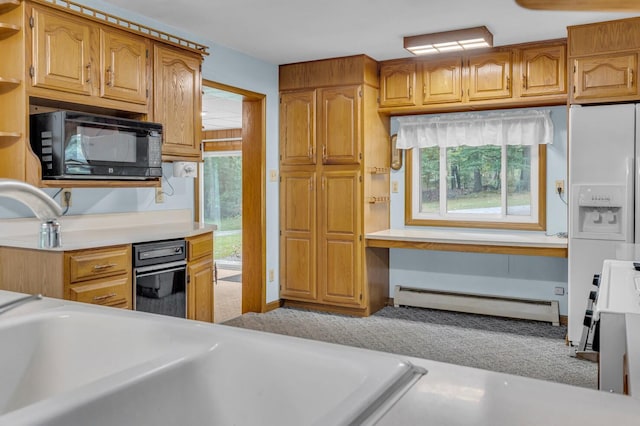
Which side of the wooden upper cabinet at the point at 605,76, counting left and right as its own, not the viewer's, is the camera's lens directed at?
front

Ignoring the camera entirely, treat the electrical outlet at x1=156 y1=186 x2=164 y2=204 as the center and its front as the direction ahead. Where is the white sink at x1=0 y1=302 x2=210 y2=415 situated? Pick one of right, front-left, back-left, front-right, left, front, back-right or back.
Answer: front-right

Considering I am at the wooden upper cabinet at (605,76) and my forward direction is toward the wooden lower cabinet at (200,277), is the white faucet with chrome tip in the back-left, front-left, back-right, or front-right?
front-left

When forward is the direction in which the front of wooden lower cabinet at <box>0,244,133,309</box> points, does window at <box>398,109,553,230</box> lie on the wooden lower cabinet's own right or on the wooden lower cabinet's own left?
on the wooden lower cabinet's own left

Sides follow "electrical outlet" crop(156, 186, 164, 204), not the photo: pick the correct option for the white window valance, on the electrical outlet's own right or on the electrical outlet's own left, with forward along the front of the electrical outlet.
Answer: on the electrical outlet's own left

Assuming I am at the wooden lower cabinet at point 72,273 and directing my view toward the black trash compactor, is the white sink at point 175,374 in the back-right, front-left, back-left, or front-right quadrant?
back-right

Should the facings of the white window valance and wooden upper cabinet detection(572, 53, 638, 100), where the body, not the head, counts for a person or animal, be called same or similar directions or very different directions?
same or similar directions

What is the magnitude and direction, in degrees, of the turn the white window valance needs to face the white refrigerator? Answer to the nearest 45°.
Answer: approximately 45° to its left

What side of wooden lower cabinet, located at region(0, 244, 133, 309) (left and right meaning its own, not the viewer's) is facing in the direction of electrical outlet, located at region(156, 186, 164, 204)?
left

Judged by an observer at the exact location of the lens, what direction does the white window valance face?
facing the viewer

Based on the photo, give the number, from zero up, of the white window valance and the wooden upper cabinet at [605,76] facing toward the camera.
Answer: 2

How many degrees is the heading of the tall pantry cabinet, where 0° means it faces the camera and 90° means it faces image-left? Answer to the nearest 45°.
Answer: approximately 45°

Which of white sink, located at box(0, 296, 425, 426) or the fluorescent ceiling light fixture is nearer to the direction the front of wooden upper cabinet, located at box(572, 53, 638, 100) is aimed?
the white sink

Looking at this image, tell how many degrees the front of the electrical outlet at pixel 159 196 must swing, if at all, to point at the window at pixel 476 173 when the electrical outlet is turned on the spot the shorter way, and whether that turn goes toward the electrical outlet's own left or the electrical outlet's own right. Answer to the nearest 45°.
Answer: approximately 45° to the electrical outlet's own left

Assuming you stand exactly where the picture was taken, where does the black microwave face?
facing the viewer and to the right of the viewer
